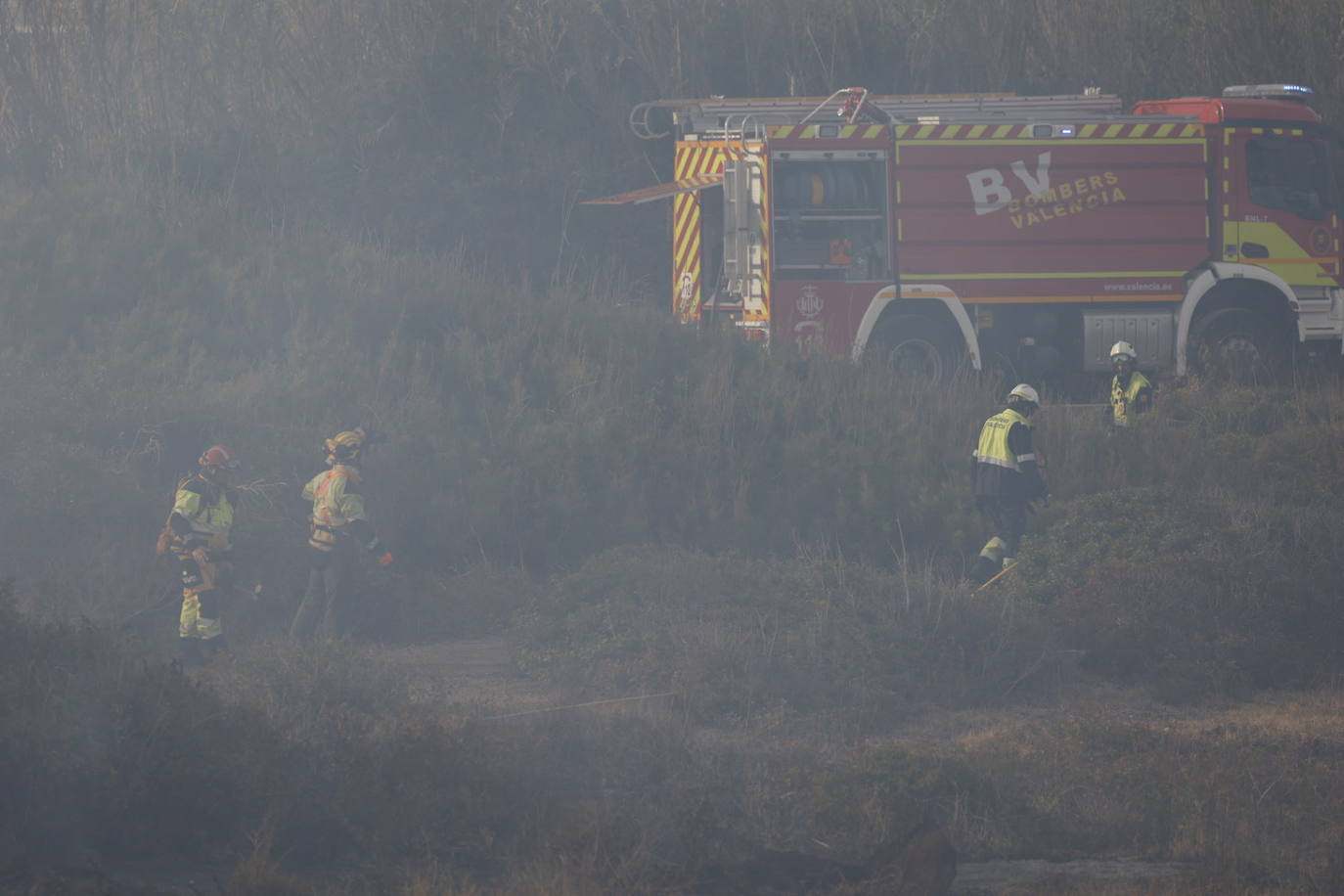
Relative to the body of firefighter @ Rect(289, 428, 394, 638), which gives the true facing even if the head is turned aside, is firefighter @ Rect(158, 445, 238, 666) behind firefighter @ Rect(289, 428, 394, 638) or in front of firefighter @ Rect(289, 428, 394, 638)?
behind

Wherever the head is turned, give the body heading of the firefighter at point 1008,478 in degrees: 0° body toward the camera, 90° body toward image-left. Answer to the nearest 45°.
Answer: approximately 225°

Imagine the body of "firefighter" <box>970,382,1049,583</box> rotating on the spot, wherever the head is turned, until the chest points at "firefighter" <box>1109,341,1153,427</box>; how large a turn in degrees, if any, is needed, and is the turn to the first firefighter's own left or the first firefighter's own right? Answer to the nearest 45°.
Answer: approximately 45° to the first firefighter's own left

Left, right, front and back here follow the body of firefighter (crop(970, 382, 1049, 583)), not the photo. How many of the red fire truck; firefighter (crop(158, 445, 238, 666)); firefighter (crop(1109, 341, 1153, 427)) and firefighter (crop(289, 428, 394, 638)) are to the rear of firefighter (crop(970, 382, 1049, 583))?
2

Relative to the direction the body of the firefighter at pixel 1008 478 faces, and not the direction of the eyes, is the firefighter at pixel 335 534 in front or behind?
behind

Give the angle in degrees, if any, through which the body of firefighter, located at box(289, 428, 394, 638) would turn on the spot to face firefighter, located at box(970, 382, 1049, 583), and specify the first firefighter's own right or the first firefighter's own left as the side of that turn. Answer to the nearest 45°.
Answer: approximately 45° to the first firefighter's own right

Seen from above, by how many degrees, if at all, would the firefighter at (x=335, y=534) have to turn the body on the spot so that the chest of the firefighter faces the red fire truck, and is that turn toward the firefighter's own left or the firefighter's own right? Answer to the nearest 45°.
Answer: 0° — they already face it

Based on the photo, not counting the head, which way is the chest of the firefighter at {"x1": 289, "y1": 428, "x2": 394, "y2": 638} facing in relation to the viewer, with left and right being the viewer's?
facing away from the viewer and to the right of the viewer
